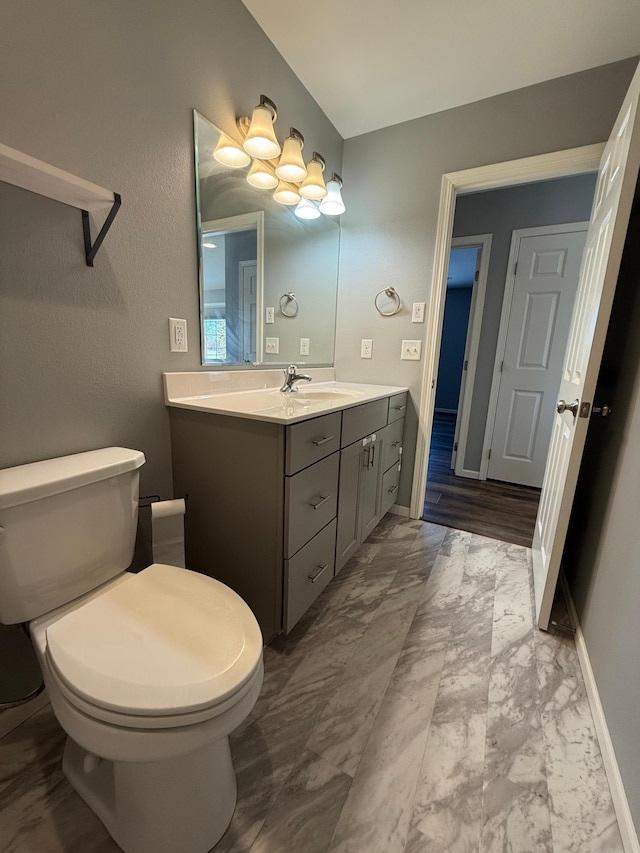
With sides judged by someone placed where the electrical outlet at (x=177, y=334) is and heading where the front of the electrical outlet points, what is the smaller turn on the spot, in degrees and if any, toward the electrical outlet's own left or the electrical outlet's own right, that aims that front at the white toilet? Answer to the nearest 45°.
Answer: approximately 45° to the electrical outlet's own right

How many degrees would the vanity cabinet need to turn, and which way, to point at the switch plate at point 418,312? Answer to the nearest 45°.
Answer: approximately 90° to its left

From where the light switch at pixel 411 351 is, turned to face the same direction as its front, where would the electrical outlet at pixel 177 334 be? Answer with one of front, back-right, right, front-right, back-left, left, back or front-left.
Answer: front-right

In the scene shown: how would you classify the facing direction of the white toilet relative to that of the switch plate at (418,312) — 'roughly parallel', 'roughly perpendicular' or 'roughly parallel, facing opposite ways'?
roughly perpendicular

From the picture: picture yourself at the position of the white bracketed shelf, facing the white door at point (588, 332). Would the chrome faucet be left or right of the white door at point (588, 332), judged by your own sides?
left

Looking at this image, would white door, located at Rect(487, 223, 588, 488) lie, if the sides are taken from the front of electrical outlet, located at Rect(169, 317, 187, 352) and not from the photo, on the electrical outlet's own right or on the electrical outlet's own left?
on the electrical outlet's own left

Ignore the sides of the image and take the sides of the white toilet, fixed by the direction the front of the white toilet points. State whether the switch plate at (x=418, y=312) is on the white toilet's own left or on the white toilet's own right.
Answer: on the white toilet's own left

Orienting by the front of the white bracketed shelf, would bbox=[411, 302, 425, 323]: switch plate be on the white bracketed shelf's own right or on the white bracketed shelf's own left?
on the white bracketed shelf's own left

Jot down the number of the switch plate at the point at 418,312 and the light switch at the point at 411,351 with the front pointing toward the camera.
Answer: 2

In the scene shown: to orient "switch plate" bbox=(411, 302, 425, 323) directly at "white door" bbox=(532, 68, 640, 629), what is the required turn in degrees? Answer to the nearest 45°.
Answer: approximately 45° to its left
